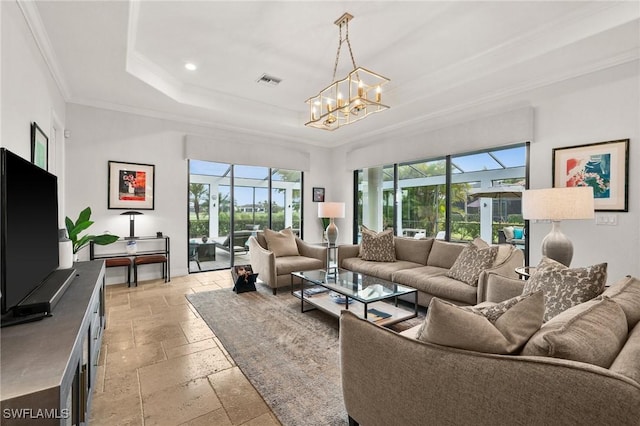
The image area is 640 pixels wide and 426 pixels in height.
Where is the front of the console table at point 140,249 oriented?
toward the camera

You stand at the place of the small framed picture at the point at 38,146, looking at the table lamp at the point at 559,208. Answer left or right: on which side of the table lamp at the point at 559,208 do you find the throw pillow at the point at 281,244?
left

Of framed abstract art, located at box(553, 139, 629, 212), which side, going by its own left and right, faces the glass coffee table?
front

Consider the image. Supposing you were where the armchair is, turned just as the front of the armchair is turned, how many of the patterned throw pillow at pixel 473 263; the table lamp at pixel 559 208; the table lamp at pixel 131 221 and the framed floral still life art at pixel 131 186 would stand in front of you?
2

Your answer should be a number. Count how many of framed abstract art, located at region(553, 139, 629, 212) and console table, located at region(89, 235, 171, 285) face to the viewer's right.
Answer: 0

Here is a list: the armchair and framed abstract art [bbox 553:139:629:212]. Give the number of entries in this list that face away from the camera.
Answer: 0

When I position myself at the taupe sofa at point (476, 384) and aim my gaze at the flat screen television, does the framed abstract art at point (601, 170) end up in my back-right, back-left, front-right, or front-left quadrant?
back-right

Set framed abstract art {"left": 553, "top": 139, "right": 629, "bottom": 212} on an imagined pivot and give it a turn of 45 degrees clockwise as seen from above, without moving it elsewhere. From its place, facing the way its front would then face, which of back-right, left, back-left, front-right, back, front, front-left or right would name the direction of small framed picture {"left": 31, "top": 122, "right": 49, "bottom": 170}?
front-left

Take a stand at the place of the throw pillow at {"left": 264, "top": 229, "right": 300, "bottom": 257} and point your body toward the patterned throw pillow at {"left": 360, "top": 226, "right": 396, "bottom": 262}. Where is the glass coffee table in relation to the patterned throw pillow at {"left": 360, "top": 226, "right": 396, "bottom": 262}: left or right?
right

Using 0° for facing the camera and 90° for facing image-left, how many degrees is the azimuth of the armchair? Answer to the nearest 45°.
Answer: approximately 315°

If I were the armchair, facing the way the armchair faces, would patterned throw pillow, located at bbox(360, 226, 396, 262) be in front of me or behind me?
in front

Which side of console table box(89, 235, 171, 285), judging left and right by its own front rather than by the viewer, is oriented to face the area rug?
front

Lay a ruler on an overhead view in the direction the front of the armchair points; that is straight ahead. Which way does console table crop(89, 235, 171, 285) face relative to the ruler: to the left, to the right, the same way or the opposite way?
the same way

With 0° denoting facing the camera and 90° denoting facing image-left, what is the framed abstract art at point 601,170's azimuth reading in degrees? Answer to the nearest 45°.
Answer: approximately 45°

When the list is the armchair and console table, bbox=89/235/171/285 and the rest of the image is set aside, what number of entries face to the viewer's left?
0

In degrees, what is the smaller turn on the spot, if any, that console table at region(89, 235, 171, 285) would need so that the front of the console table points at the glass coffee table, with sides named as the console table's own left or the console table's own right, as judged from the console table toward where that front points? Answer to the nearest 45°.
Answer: approximately 45° to the console table's own left

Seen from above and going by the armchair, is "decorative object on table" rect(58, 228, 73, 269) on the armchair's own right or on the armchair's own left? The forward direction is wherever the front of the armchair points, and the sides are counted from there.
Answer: on the armchair's own right

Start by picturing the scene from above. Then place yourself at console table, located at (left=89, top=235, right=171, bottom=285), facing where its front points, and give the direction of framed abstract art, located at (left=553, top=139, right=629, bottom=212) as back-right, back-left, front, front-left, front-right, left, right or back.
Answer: front-left

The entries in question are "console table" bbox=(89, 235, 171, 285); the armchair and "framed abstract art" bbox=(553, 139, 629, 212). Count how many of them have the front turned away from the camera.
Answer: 0
